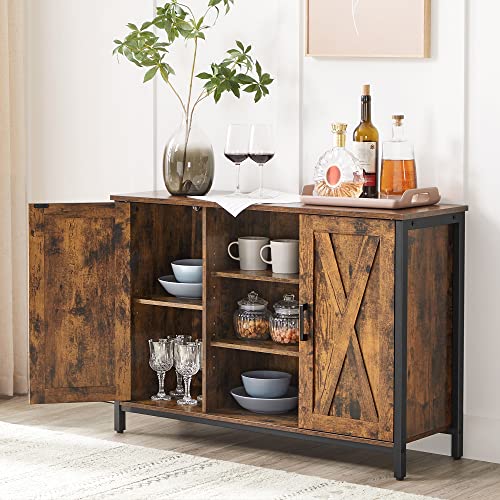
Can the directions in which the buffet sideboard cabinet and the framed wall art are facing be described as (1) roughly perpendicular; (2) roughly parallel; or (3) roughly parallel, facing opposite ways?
roughly parallel

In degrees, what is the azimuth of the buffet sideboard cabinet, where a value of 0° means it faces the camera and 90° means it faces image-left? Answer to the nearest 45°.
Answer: approximately 45°

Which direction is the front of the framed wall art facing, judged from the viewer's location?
facing the viewer and to the left of the viewer

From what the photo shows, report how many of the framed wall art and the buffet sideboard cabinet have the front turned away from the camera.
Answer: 0

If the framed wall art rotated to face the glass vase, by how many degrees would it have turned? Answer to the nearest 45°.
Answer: approximately 45° to its right
